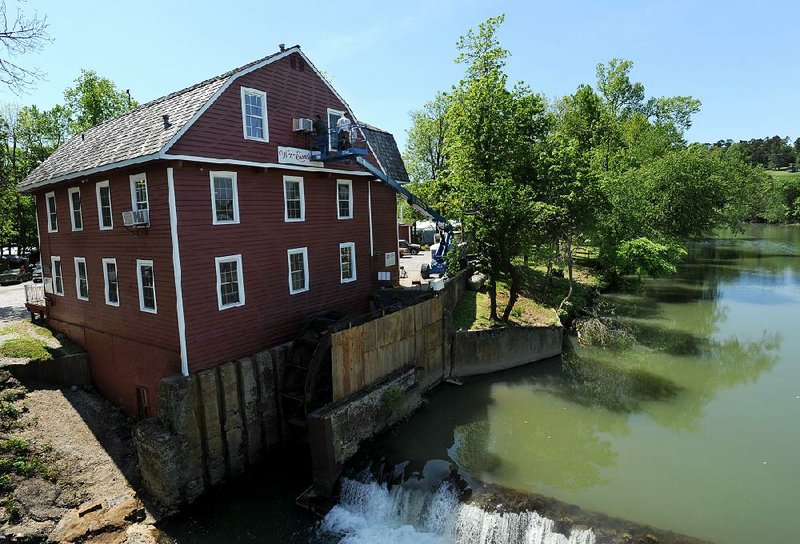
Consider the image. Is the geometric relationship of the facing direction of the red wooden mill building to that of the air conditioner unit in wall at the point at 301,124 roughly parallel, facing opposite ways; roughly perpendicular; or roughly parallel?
roughly parallel

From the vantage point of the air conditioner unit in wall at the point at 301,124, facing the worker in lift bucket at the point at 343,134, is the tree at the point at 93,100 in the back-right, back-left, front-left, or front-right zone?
back-left

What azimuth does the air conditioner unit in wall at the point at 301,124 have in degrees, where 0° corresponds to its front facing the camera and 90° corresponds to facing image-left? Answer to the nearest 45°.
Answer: approximately 315°

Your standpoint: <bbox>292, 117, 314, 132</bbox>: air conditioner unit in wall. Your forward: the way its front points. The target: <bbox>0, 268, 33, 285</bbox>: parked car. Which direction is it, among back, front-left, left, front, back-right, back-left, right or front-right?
back

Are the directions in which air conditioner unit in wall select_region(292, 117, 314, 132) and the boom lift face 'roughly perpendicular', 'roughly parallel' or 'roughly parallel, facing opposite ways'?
roughly perpendicular

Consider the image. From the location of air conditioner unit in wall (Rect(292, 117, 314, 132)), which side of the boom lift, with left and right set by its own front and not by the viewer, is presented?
front

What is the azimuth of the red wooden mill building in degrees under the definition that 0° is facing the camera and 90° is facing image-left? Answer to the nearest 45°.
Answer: approximately 315°

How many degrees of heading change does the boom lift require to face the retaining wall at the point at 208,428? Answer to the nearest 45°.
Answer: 0° — it already faces it

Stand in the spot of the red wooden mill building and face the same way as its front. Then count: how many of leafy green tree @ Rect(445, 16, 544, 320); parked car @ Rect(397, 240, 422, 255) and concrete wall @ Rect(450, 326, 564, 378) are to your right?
0

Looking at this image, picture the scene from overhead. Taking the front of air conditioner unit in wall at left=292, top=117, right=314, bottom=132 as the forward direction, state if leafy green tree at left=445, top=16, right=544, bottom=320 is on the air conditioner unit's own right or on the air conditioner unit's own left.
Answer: on the air conditioner unit's own left

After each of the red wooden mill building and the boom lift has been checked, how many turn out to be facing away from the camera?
0

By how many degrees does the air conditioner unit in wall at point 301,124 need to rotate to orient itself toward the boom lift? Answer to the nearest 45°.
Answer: approximately 90° to its left
